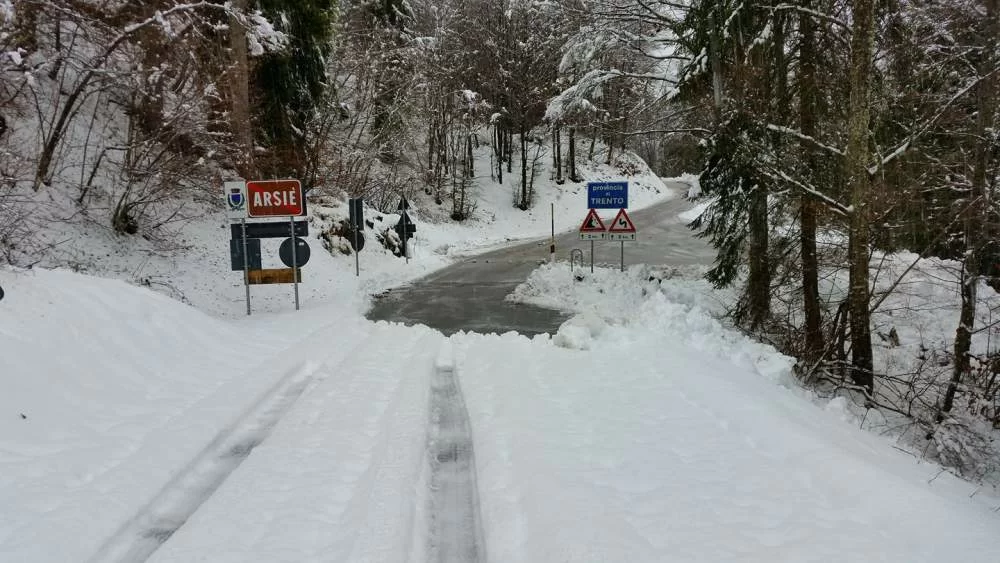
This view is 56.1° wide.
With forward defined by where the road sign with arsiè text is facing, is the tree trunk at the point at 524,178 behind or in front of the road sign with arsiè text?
behind

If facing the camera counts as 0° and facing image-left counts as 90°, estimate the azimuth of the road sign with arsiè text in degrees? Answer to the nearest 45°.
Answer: approximately 0°

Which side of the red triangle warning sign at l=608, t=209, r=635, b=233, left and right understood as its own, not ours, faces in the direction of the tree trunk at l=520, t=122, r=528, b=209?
back

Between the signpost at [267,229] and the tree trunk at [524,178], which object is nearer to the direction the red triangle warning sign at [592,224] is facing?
the signpost

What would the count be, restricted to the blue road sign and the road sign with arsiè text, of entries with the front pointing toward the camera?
2

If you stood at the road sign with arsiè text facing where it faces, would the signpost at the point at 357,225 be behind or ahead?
behind
